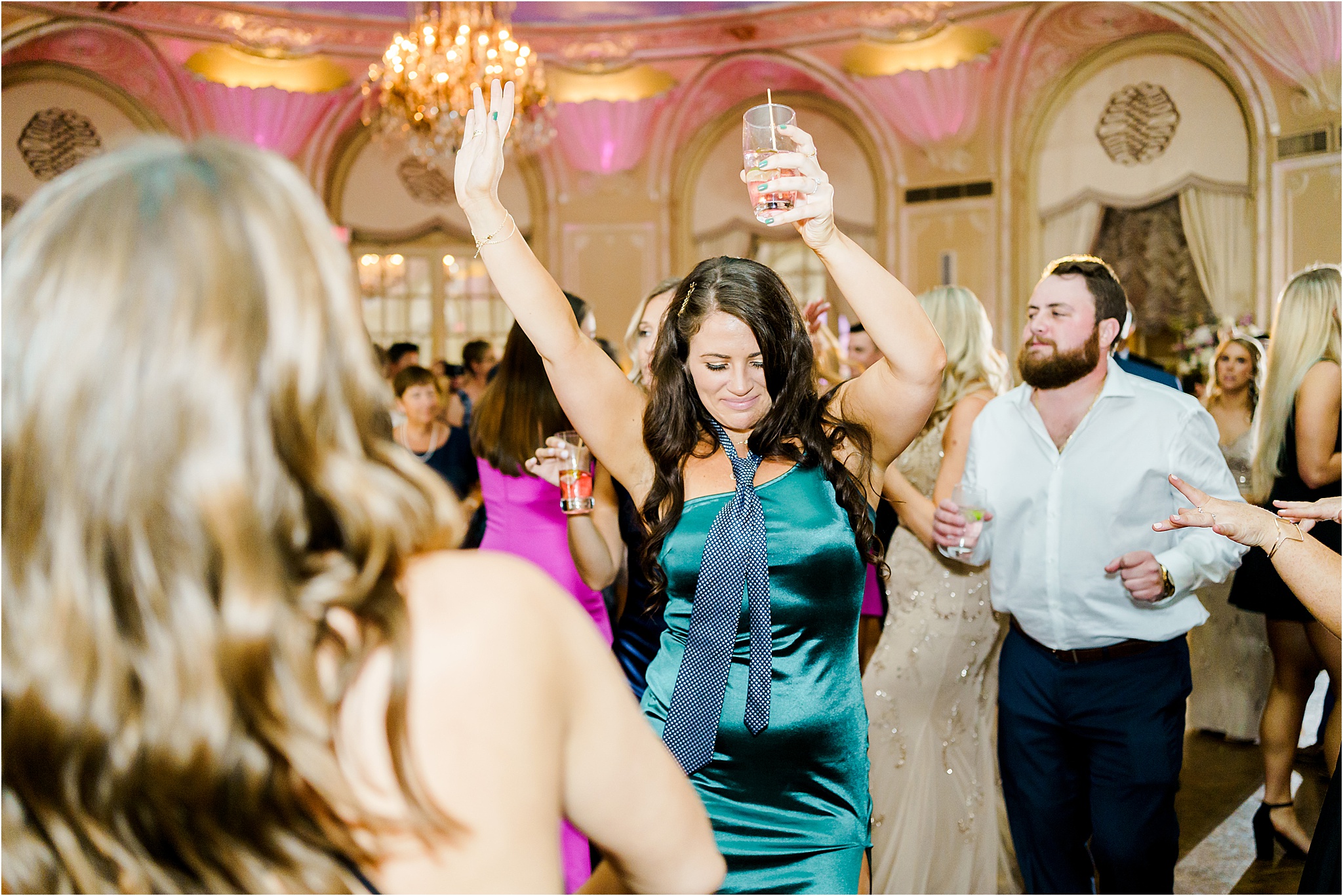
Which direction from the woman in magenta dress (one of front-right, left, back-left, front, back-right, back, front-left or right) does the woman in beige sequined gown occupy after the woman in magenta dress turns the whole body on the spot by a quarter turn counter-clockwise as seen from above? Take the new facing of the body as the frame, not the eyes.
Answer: back-right

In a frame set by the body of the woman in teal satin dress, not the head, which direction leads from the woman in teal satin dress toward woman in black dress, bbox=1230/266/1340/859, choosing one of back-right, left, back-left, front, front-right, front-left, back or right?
back-left

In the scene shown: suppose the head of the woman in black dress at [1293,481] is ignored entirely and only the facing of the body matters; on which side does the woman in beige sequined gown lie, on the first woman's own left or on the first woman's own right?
on the first woman's own right

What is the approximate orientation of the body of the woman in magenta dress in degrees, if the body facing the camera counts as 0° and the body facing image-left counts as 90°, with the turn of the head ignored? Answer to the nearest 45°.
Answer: approximately 225°

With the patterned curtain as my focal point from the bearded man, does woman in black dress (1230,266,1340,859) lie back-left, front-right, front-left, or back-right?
front-right

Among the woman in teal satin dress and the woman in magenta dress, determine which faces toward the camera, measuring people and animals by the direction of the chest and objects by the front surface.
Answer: the woman in teal satin dress

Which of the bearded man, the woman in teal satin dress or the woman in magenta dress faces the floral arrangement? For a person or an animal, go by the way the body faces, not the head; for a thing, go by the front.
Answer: the woman in magenta dress

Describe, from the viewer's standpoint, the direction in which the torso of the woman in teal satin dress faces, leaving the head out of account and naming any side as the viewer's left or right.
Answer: facing the viewer

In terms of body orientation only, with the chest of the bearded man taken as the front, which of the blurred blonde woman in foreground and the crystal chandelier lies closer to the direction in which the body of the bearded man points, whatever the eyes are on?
the blurred blonde woman in foreground

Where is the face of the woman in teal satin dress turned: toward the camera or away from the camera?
toward the camera

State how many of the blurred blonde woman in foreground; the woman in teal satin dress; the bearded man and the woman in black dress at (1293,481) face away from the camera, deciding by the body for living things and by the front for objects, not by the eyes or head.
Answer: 1

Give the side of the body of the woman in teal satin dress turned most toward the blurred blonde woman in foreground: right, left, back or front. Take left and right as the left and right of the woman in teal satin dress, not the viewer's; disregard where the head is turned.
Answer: front

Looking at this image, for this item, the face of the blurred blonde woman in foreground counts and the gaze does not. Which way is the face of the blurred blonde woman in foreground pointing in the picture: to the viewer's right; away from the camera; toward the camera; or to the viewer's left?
away from the camera

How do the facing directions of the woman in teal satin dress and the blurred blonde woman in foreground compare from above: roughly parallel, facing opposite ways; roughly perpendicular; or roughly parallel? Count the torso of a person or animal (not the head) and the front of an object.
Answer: roughly parallel, facing opposite ways

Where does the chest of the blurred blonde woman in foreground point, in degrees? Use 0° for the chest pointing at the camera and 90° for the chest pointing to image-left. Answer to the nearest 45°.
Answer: approximately 180°

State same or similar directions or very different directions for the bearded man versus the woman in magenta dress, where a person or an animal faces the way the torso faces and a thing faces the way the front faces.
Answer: very different directions

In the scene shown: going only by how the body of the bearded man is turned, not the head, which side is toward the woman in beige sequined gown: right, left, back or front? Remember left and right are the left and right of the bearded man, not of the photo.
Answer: right

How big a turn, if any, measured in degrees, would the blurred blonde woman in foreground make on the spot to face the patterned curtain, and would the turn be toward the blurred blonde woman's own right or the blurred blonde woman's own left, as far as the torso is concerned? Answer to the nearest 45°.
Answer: approximately 45° to the blurred blonde woman's own right

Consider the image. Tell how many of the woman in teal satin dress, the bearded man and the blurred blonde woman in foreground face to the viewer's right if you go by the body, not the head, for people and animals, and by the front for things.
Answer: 0

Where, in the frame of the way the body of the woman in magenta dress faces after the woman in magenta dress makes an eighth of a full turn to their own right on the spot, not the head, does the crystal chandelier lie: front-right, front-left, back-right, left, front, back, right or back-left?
left

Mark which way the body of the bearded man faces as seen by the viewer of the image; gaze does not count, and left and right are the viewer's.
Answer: facing the viewer and to the left of the viewer

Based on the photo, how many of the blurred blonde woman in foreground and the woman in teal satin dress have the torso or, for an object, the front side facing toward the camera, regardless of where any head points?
1
